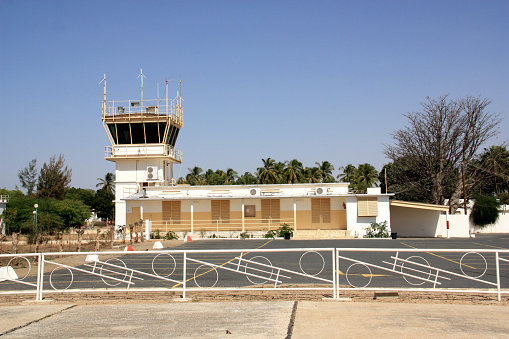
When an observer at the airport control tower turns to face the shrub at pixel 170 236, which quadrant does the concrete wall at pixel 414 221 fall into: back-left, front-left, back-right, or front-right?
front-left

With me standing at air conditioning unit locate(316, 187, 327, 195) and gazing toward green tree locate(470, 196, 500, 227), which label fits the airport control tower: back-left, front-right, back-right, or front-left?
back-left

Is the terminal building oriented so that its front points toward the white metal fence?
yes

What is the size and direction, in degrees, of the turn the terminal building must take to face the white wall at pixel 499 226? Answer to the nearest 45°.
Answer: approximately 90° to its left

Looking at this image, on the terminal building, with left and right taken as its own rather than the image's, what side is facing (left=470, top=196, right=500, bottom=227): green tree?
left

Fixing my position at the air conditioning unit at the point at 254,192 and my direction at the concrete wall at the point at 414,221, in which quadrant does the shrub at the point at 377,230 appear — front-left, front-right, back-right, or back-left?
front-right

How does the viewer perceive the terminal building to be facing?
facing the viewer

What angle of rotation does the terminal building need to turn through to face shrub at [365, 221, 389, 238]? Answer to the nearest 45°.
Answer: approximately 90° to its left

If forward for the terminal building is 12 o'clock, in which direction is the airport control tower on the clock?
The airport control tower is roughly at 4 o'clock from the terminal building.

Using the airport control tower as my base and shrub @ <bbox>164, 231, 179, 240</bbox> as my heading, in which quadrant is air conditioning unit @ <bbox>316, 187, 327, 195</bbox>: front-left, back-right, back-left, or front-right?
front-left

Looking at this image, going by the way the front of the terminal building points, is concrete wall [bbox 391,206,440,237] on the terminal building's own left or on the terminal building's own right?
on the terminal building's own left

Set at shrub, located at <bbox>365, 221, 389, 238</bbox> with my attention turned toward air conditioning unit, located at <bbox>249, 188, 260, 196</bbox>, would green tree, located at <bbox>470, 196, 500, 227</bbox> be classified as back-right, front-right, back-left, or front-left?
back-right
